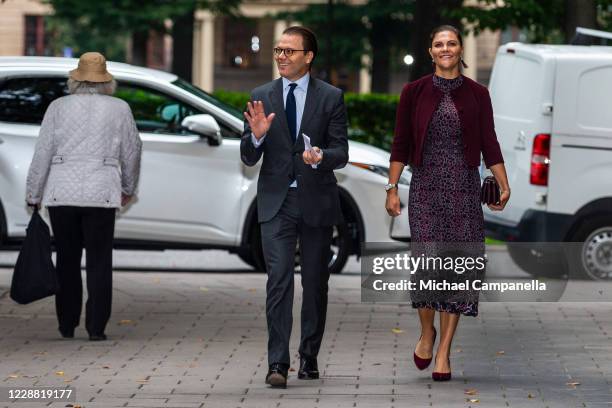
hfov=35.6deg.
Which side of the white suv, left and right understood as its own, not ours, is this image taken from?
right

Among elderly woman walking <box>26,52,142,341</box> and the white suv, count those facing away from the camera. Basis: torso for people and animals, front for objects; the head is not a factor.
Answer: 1

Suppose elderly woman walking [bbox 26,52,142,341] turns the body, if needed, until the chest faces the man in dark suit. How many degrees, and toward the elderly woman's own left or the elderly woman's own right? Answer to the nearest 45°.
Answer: approximately 135° to the elderly woman's own right

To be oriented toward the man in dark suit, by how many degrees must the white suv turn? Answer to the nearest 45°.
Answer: approximately 90° to its right

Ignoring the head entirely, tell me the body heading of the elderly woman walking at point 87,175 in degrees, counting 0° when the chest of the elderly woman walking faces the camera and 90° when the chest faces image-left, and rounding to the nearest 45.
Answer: approximately 180°

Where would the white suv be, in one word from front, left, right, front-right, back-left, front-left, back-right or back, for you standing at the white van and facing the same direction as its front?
back-left

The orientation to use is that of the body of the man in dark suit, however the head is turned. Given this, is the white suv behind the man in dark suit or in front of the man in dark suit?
behind

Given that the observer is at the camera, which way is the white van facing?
facing away from the viewer and to the right of the viewer

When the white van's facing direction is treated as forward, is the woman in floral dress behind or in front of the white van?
behind

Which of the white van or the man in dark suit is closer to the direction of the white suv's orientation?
the white van
